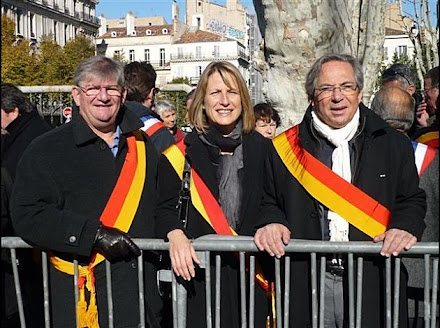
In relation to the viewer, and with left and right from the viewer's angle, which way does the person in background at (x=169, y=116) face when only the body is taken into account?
facing the viewer and to the right of the viewer

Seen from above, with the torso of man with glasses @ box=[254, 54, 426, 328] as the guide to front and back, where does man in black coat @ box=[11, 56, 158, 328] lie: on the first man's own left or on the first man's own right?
on the first man's own right

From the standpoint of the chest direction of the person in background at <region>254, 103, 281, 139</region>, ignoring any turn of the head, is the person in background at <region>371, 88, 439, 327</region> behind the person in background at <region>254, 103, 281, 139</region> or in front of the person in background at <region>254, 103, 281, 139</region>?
in front

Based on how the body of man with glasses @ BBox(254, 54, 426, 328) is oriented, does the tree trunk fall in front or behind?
behind

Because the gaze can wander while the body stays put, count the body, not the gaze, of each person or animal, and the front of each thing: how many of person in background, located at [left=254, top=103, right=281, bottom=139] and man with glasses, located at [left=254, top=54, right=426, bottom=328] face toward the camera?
2

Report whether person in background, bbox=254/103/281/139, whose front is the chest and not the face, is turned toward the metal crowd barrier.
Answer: yes

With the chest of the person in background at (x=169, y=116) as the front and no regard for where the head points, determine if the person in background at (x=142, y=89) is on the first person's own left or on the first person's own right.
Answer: on the first person's own right

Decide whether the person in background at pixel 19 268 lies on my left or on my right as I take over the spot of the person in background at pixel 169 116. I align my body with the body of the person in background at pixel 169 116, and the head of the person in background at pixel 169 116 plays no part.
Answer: on my right
